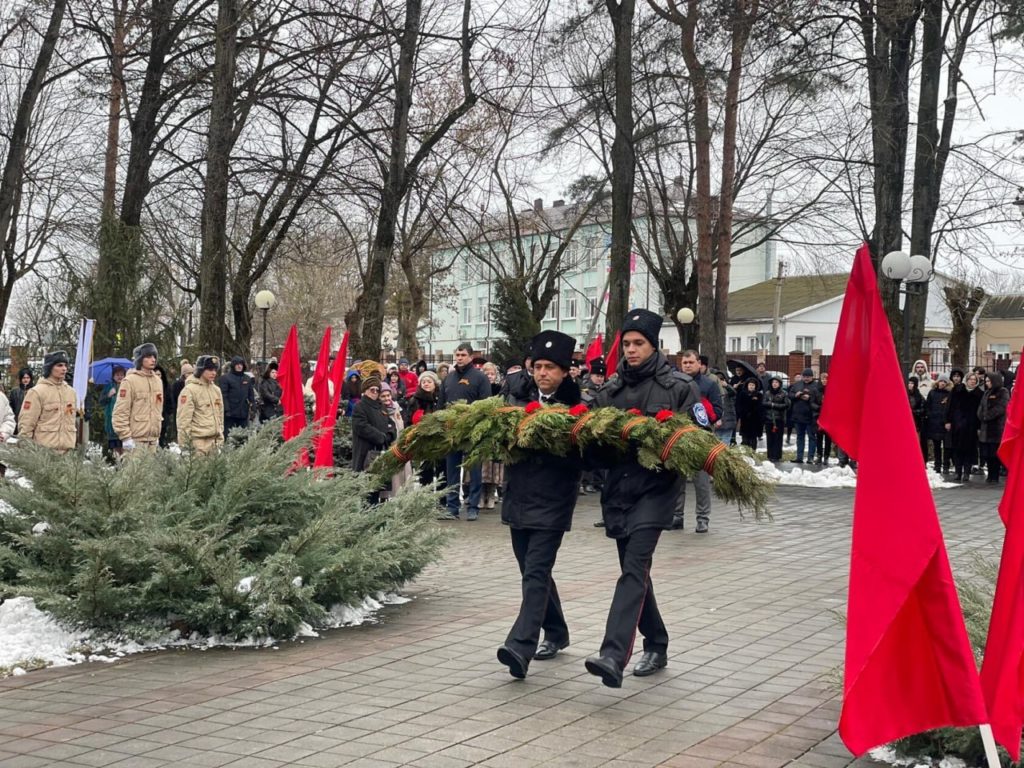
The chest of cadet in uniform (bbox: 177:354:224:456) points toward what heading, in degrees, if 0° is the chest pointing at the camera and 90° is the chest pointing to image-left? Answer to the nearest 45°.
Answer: approximately 315°

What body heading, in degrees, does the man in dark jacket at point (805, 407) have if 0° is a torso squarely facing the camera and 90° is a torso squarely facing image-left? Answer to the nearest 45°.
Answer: approximately 0°

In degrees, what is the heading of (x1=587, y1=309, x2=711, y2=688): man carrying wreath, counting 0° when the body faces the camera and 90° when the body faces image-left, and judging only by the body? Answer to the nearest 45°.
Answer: approximately 45°

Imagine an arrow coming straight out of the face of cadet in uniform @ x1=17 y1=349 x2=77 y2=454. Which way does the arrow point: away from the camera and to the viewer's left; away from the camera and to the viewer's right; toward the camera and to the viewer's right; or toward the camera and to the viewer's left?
toward the camera and to the viewer's right

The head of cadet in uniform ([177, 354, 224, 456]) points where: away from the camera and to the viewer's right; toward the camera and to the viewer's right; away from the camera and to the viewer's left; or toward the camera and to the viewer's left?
toward the camera and to the viewer's right

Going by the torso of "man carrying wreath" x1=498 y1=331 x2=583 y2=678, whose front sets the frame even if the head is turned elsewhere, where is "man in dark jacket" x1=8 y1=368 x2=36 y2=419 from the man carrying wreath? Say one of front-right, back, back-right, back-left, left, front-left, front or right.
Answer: right

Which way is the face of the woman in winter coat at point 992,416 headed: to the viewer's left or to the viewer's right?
to the viewer's left

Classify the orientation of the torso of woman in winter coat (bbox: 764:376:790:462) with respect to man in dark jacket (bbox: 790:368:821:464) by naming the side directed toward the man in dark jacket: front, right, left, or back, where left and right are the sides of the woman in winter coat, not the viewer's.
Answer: left

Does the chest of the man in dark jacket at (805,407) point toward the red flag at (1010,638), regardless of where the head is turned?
yes

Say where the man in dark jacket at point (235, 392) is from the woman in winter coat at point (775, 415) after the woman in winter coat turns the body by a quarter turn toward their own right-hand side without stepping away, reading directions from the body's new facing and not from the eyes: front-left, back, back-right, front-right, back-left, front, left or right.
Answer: front-left

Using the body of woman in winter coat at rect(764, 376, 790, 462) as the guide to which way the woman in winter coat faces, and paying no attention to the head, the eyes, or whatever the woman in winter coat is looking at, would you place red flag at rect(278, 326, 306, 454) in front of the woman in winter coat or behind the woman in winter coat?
in front
